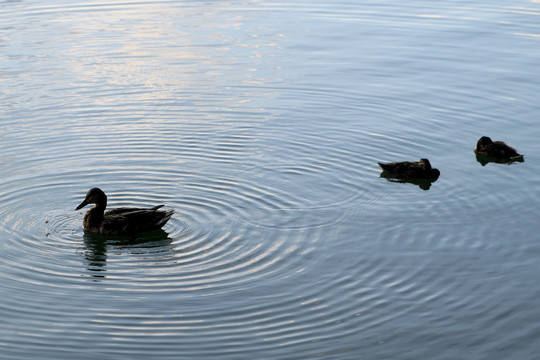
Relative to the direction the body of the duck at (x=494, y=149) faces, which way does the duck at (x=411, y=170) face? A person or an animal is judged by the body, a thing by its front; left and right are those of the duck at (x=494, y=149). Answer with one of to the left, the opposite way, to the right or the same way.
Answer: the opposite way

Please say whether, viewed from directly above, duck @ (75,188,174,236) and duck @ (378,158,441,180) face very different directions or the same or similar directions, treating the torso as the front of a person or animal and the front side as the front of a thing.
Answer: very different directions

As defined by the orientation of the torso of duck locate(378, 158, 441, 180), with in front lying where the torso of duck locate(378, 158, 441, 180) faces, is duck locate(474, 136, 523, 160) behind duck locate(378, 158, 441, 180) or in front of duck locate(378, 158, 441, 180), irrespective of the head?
in front

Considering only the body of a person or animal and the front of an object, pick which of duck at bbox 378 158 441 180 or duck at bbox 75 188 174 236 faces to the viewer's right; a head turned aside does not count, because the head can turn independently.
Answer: duck at bbox 378 158 441 180

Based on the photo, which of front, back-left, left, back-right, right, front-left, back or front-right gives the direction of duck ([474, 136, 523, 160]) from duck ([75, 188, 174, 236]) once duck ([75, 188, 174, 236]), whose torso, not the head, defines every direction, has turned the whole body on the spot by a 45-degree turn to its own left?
back-left

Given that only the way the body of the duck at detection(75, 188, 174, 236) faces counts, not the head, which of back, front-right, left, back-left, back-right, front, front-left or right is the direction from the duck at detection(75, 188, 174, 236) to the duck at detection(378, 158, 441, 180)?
back

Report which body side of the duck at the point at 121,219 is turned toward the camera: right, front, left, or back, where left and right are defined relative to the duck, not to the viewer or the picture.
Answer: left

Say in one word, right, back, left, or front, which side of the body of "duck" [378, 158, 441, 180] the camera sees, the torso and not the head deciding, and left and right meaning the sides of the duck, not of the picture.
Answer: right

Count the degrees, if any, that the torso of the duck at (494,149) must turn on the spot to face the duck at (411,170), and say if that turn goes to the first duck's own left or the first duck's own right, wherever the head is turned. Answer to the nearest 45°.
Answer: approximately 45° to the first duck's own left

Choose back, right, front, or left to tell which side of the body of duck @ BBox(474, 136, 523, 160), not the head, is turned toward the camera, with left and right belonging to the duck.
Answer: left

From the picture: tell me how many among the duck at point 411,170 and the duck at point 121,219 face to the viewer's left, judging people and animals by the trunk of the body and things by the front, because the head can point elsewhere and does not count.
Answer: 1
